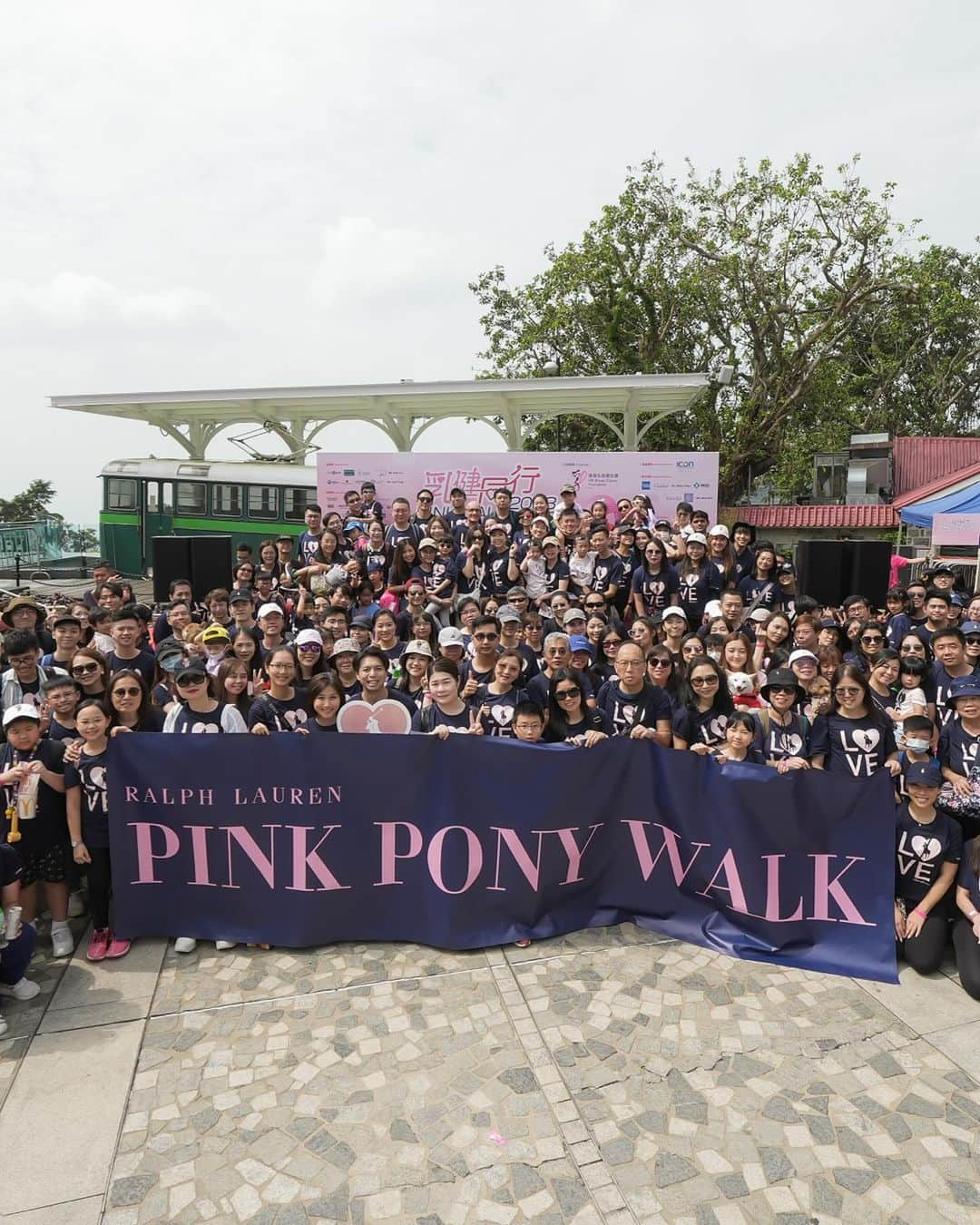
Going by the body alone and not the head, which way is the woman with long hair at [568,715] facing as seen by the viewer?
toward the camera

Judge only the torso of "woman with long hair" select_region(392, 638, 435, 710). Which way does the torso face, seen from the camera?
toward the camera

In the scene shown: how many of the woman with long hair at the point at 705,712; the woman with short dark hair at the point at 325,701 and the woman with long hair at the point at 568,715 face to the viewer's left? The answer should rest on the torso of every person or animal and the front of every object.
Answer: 0

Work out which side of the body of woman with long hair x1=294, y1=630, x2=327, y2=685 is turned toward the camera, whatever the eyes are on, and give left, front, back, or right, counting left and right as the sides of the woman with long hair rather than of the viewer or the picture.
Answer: front

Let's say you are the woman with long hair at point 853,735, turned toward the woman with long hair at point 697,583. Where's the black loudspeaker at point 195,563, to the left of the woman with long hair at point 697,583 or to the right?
left

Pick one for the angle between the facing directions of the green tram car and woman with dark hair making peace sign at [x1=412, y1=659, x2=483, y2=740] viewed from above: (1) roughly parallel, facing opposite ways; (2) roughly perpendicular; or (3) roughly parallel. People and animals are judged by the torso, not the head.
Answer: roughly perpendicular

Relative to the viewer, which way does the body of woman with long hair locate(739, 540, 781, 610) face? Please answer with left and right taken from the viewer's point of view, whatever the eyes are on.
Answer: facing the viewer

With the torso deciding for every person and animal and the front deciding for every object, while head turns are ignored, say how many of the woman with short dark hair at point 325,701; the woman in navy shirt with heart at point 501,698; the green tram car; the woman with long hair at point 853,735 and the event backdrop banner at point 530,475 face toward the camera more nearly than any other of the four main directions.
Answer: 4

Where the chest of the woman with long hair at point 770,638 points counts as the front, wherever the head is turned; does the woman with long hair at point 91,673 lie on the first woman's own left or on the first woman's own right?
on the first woman's own right

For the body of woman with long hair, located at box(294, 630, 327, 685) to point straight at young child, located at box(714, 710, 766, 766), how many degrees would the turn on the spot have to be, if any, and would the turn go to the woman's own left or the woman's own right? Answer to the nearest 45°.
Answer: approximately 45° to the woman's own left
